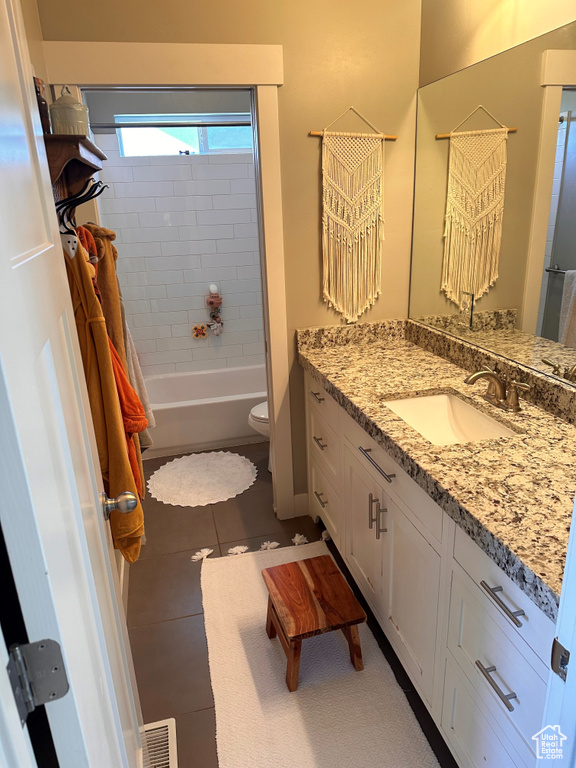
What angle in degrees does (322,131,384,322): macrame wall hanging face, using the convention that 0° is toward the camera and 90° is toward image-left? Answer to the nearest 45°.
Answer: approximately 0°

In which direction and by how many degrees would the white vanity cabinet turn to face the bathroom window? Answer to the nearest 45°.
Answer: approximately 90° to its right

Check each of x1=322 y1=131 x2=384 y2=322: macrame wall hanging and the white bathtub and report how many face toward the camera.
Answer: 2
